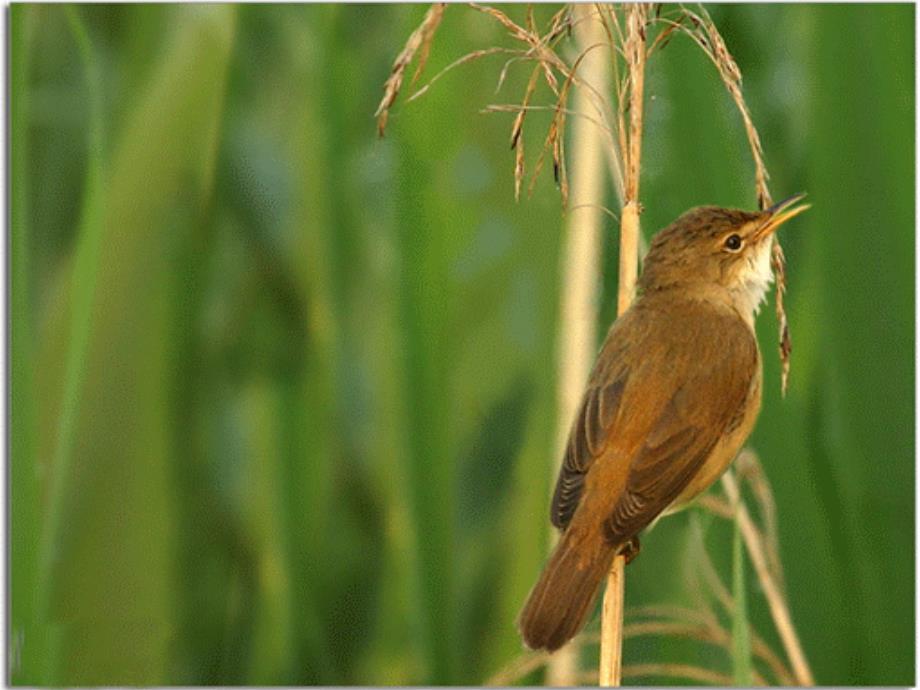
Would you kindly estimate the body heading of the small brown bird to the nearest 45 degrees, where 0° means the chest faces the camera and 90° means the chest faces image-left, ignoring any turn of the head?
approximately 225°
